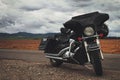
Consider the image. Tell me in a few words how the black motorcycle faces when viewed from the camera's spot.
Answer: facing the viewer and to the right of the viewer
